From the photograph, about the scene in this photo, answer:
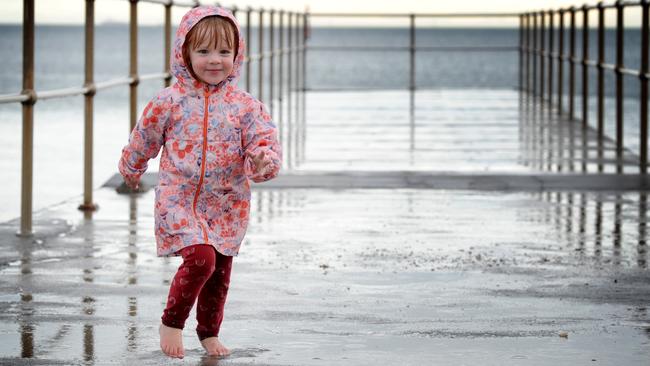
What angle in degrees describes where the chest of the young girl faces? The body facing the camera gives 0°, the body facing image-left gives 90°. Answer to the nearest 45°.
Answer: approximately 0°
